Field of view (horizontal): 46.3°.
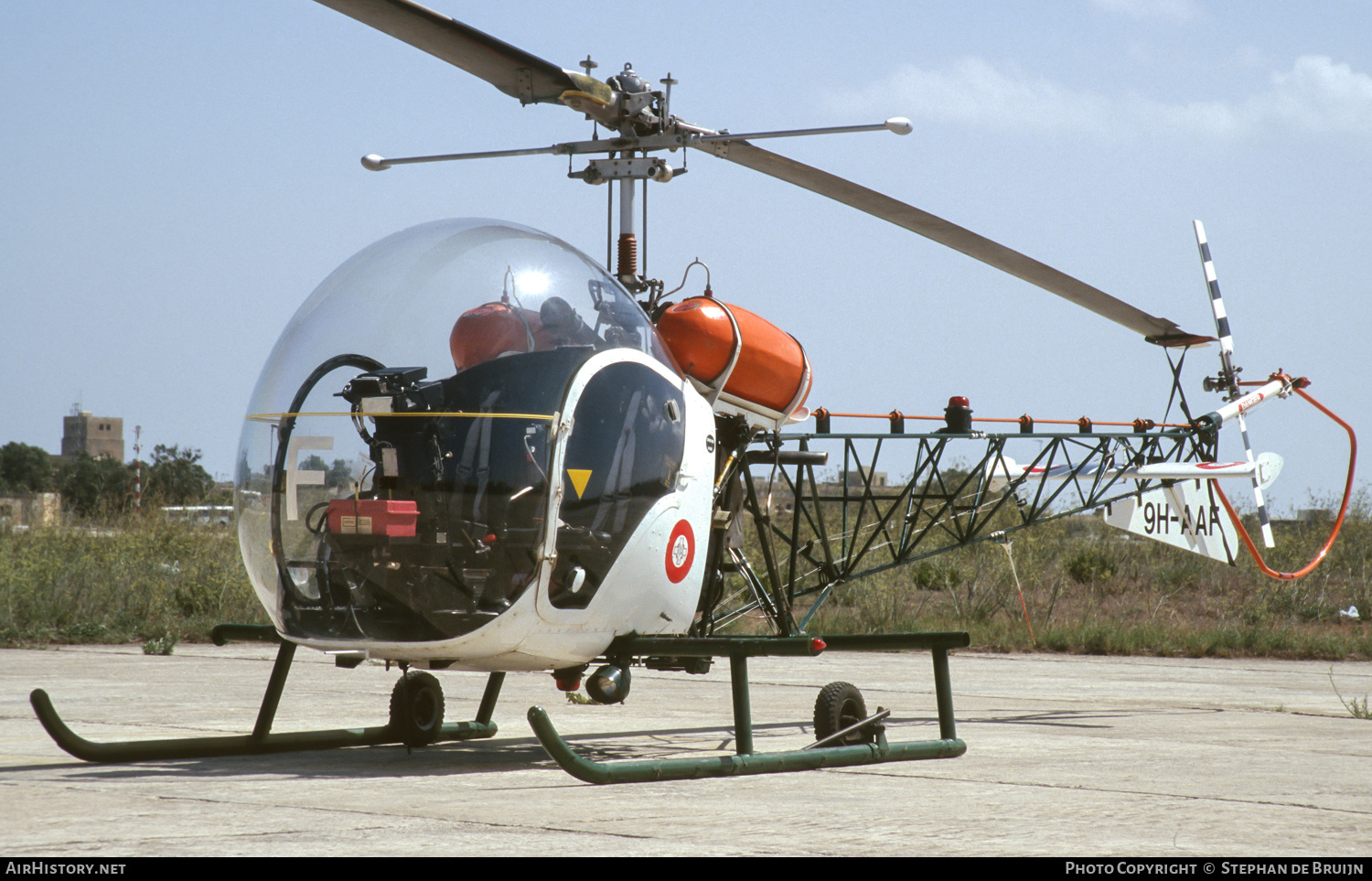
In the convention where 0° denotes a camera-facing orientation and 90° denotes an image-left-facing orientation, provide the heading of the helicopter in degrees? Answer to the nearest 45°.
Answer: approximately 45°
